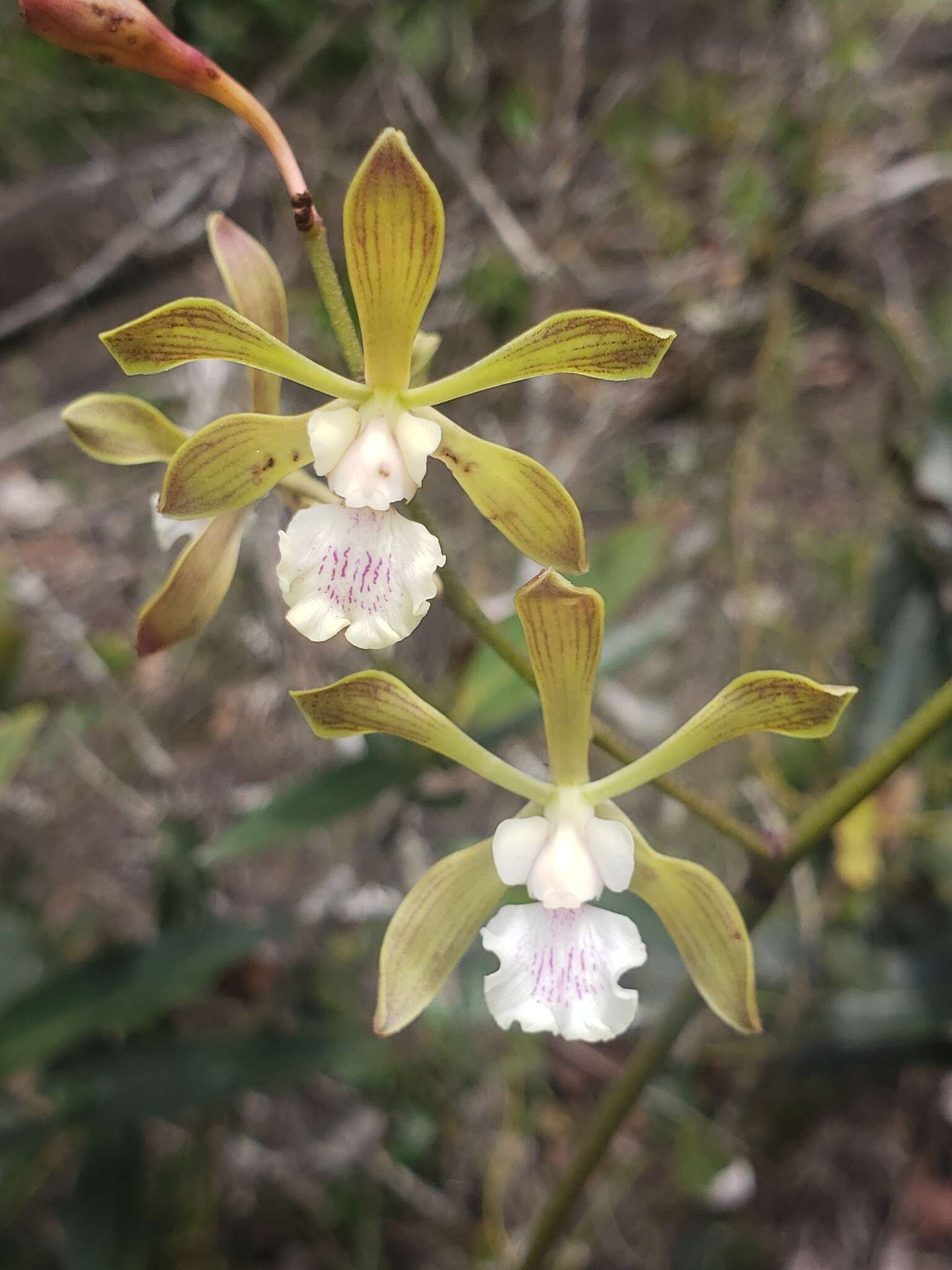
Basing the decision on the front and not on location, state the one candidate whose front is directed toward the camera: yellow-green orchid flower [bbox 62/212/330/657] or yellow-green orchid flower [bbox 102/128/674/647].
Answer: yellow-green orchid flower [bbox 102/128/674/647]

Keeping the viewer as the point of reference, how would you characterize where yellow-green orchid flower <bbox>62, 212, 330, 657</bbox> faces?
facing away from the viewer and to the left of the viewer

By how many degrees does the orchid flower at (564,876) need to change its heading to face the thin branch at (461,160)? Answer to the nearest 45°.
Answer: approximately 180°

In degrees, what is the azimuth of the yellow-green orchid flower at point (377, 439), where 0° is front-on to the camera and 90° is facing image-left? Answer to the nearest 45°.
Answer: approximately 0°

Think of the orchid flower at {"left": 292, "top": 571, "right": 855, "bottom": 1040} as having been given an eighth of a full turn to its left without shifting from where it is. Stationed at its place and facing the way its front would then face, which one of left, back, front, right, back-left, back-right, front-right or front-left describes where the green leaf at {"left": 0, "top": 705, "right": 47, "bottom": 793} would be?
back

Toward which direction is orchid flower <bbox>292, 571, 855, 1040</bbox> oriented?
toward the camera

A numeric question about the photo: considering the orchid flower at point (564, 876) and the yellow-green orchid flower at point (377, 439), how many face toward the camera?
2

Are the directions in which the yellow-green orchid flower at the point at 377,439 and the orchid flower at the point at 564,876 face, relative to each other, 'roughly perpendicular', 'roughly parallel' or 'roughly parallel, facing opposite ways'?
roughly parallel
